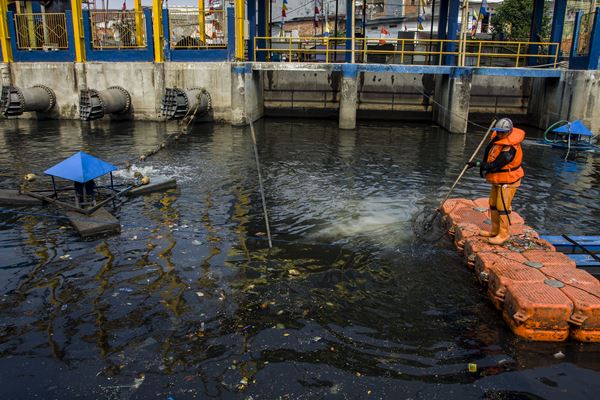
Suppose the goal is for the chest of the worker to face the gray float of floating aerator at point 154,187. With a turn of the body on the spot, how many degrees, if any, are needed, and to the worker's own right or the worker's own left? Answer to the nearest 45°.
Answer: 0° — they already face it

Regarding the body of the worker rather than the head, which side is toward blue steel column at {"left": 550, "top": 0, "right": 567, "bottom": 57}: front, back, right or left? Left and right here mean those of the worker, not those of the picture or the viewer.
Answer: right

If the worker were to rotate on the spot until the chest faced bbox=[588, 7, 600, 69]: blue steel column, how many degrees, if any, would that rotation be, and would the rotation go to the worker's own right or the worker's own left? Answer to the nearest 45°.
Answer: approximately 90° to the worker's own right

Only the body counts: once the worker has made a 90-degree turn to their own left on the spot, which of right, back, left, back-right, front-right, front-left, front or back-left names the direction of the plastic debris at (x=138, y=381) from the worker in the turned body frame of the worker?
front-right

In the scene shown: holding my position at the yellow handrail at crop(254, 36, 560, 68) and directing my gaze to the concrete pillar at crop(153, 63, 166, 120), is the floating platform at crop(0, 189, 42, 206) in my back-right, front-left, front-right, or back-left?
front-left

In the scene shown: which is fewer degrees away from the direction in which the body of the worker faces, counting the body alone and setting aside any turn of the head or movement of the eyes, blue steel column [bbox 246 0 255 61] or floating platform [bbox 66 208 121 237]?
the floating platform

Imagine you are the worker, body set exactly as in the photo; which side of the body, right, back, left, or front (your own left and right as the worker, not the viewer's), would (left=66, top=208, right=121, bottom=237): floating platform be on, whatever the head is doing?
front

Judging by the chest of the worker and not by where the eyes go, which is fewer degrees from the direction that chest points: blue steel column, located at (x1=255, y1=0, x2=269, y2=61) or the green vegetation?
the blue steel column

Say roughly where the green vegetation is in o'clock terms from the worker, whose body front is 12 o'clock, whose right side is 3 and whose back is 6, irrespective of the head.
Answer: The green vegetation is roughly at 3 o'clock from the worker.

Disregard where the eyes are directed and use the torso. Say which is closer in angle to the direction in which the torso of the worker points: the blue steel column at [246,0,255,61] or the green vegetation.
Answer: the blue steel column

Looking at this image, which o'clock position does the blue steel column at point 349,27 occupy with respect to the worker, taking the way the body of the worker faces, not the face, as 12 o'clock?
The blue steel column is roughly at 2 o'clock from the worker.

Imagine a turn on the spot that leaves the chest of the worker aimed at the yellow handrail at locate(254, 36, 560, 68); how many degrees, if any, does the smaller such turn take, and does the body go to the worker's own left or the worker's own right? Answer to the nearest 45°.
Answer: approximately 90° to the worker's own right

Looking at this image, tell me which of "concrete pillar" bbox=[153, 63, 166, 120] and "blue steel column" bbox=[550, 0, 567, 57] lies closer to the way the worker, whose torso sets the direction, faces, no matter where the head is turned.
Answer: the concrete pillar

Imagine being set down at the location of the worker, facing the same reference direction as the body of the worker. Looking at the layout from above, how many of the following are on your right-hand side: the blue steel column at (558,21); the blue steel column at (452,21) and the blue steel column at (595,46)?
3

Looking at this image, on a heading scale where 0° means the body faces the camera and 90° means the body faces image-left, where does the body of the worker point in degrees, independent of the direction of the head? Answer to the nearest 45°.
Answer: approximately 90°
